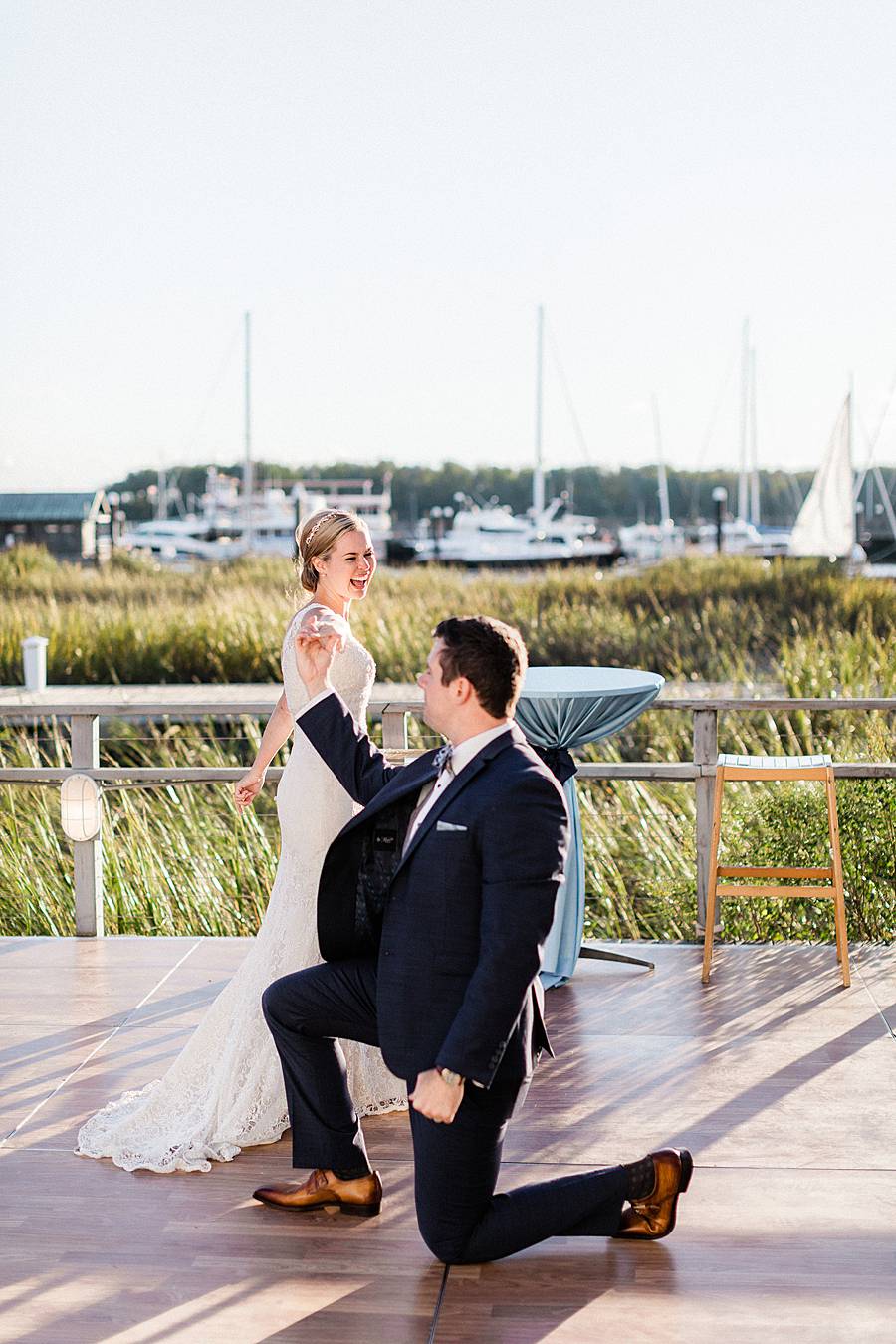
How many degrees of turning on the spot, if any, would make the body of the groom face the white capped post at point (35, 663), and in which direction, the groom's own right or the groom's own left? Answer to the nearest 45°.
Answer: approximately 90° to the groom's own right

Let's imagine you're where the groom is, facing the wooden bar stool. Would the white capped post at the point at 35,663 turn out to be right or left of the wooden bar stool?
left

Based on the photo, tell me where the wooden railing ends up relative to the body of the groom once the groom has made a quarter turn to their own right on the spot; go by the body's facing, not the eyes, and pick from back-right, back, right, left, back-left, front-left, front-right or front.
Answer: front

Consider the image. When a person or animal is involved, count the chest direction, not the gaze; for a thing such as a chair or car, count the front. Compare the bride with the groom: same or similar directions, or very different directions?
very different directions

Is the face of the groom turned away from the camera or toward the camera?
away from the camera

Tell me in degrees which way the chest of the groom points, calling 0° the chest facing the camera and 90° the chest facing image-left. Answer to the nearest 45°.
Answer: approximately 90°

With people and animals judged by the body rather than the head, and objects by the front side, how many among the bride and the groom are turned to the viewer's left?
1

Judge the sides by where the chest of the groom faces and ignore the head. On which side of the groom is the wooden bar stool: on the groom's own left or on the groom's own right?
on the groom's own right

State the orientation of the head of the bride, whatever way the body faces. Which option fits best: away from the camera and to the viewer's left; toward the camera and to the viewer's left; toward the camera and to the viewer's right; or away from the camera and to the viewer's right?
toward the camera and to the viewer's right
